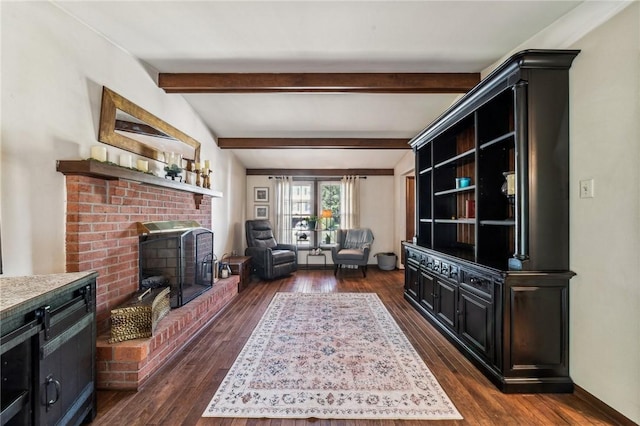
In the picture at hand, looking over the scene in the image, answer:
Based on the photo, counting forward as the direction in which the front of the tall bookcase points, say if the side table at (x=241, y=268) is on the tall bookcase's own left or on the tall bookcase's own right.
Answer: on the tall bookcase's own right

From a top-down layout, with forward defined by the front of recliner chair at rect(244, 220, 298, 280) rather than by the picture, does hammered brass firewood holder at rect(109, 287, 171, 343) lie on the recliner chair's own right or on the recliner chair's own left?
on the recliner chair's own right

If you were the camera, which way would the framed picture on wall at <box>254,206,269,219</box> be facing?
facing the viewer

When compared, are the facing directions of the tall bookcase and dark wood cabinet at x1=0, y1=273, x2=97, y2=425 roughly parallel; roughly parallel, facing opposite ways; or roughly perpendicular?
roughly parallel, facing opposite ways

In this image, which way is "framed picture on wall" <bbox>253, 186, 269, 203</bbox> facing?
toward the camera

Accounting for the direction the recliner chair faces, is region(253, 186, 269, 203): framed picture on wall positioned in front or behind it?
behind

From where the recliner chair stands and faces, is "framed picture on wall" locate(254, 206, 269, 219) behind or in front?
behind

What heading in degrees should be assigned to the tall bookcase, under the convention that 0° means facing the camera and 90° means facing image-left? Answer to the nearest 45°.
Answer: approximately 45°

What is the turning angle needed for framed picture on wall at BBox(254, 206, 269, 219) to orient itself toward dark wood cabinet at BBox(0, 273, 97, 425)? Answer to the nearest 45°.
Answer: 0° — it already faces it

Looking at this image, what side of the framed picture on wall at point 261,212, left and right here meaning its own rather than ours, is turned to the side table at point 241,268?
front

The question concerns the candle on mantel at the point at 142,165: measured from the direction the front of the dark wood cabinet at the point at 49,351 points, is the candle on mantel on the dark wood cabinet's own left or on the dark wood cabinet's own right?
on the dark wood cabinet's own left

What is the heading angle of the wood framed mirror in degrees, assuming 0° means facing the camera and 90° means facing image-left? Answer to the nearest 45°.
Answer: approximately 315°

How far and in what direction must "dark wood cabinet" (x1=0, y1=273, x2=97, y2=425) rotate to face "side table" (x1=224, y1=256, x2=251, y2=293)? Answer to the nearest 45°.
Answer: approximately 90° to its left

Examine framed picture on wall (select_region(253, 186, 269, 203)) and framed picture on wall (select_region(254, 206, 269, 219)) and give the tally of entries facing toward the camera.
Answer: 2
